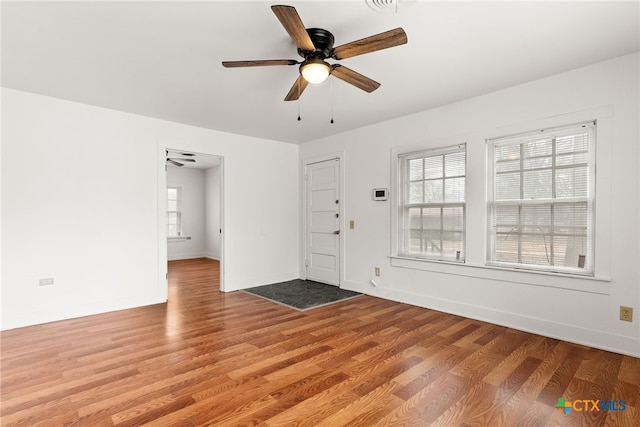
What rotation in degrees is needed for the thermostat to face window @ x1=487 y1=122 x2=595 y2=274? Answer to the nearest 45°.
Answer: approximately 90° to its left

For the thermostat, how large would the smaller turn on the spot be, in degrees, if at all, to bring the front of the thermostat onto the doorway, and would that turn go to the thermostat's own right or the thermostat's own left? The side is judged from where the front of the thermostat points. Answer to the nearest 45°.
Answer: approximately 90° to the thermostat's own right

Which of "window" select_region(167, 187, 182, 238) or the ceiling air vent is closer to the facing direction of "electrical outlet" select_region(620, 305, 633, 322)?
the ceiling air vent

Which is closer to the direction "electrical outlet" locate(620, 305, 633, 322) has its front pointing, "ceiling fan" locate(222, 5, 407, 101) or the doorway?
the ceiling fan

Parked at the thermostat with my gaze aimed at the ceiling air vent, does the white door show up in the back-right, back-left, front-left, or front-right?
back-right

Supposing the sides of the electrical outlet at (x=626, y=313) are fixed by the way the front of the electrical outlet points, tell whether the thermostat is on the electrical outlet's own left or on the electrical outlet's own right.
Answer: on the electrical outlet's own right

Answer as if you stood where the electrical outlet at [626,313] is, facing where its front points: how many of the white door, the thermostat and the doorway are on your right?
3

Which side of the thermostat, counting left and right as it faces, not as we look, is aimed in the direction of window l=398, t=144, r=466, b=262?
left

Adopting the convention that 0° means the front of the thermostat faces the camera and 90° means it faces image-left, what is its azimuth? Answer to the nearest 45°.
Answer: approximately 45°
